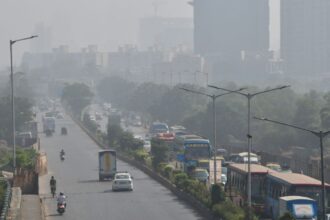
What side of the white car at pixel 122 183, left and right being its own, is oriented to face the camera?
back

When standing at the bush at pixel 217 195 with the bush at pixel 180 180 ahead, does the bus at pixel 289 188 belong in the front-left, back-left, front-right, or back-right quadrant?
back-right

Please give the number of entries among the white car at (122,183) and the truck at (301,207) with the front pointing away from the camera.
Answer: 1

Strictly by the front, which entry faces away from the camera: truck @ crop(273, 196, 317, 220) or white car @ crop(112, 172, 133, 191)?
the white car
